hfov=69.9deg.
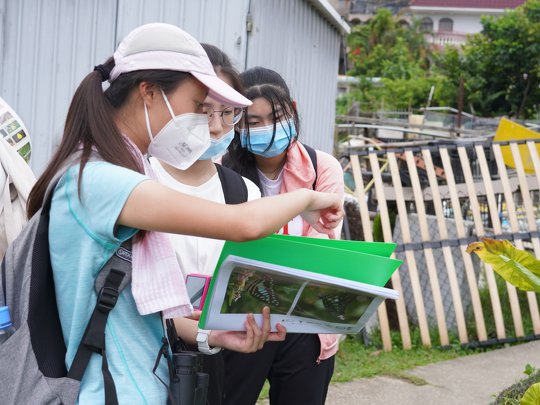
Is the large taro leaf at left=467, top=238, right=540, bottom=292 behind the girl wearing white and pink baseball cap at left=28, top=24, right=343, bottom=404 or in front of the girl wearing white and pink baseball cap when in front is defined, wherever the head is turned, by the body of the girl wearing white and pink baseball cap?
in front

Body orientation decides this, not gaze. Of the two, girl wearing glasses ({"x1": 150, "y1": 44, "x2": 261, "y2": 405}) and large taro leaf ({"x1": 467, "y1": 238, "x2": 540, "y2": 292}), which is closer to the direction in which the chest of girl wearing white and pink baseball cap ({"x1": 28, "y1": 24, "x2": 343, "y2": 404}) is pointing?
the large taro leaf

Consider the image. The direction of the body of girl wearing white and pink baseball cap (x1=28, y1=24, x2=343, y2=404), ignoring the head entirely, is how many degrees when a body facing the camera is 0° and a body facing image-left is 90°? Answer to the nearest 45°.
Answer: approximately 270°

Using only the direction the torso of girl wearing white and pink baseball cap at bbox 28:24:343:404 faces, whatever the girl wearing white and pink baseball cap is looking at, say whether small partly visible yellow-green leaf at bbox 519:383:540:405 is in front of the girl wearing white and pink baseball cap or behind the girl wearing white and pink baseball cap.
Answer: in front

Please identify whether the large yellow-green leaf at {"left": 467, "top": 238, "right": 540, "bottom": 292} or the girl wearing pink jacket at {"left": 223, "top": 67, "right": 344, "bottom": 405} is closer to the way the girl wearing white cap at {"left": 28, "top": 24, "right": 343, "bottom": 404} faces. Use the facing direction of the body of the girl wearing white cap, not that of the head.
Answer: the large yellow-green leaf
